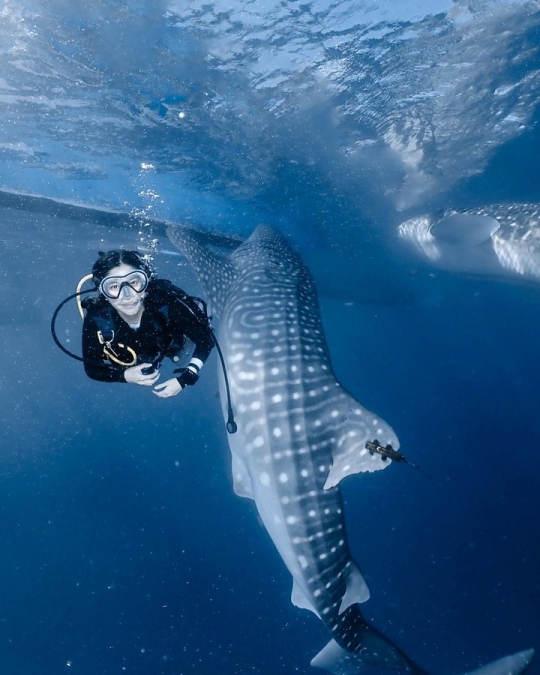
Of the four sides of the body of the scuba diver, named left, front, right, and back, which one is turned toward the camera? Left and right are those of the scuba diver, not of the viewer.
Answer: front

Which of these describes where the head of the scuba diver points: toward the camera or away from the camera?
toward the camera

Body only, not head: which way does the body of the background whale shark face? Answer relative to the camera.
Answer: to the viewer's left

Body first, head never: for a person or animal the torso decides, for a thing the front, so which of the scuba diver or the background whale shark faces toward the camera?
the scuba diver

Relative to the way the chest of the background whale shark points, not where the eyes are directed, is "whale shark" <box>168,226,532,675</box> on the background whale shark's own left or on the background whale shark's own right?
on the background whale shark's own left

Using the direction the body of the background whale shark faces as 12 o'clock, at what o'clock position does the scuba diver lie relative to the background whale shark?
The scuba diver is roughly at 10 o'clock from the background whale shark.

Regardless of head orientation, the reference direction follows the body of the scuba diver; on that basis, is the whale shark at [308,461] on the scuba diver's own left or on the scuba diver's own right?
on the scuba diver's own left

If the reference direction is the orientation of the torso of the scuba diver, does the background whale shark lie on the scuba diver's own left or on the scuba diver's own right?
on the scuba diver's own left

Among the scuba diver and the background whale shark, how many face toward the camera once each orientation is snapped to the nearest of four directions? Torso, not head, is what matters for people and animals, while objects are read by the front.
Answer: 1
